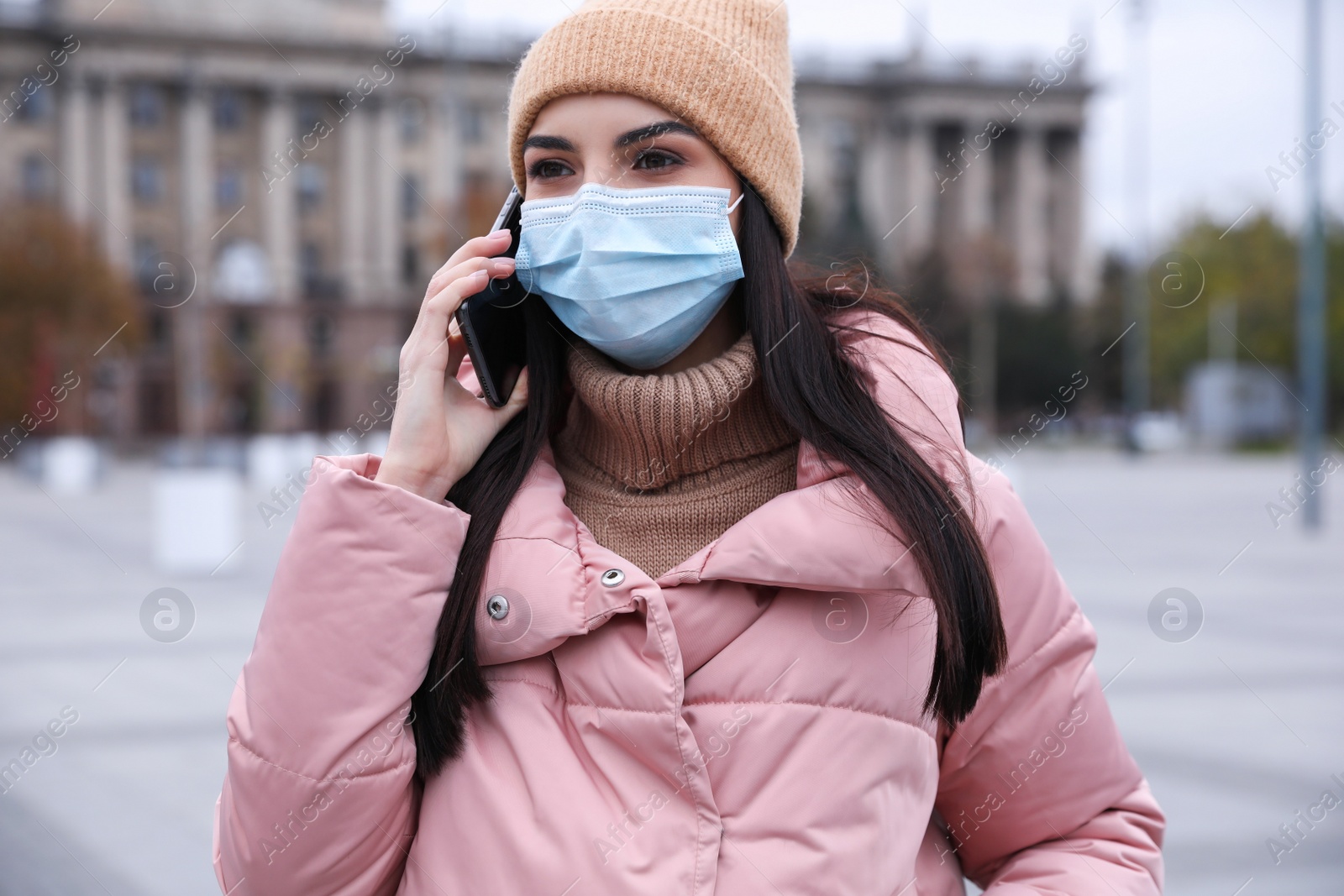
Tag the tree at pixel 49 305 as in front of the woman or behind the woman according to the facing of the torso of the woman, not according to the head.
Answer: behind

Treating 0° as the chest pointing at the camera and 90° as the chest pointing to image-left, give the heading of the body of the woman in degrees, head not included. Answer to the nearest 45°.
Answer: approximately 0°

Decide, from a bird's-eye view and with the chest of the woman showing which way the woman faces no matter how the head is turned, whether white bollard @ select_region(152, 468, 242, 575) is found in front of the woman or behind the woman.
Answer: behind

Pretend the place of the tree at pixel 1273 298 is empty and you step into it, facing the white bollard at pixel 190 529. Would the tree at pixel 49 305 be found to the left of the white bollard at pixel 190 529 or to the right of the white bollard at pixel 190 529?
right

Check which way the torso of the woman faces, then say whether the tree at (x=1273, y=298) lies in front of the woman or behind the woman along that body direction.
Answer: behind

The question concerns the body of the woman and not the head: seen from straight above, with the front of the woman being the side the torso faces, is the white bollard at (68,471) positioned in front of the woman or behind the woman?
behind

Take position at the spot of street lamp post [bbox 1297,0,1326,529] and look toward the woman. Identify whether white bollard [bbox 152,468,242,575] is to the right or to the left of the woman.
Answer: right

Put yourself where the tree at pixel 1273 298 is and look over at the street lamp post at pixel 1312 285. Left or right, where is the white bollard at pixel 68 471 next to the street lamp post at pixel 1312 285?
right
